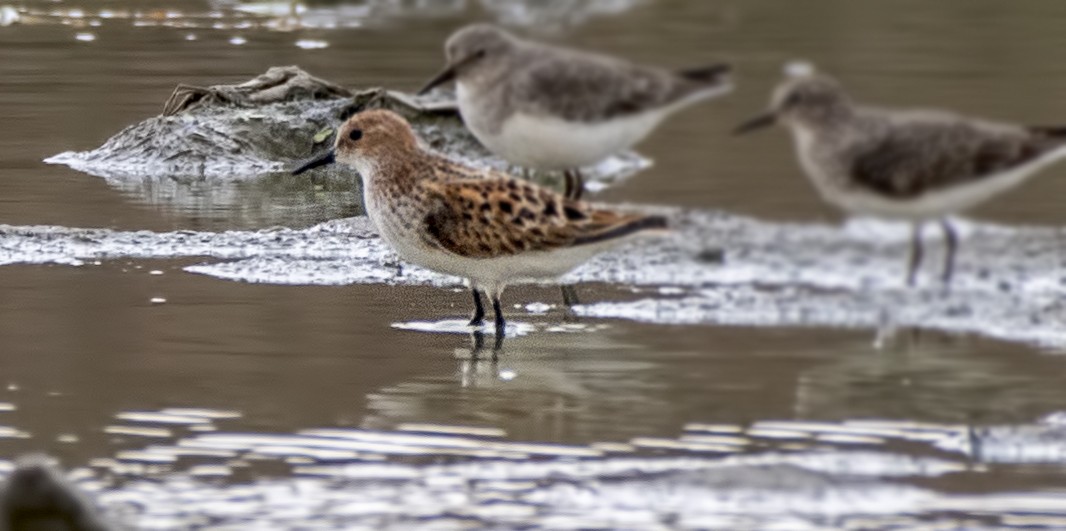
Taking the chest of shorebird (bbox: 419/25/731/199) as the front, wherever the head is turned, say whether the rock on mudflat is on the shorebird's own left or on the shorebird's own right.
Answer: on the shorebird's own right

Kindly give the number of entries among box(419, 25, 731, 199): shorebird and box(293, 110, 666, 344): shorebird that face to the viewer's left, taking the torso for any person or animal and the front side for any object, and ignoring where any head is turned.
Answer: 2

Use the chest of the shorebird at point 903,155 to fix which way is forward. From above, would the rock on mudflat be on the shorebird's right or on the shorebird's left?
on the shorebird's right

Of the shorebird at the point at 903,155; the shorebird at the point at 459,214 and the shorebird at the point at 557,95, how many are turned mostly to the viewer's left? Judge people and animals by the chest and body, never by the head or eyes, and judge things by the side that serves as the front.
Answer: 3

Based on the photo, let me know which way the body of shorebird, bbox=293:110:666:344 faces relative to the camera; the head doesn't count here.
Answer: to the viewer's left

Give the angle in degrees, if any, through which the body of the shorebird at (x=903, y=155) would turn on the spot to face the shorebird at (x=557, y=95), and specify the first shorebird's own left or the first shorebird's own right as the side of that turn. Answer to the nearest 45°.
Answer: approximately 45° to the first shorebird's own right

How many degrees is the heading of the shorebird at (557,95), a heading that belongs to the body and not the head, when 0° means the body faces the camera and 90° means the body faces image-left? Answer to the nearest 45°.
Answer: approximately 90°

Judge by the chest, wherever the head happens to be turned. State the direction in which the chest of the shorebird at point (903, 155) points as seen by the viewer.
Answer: to the viewer's left
